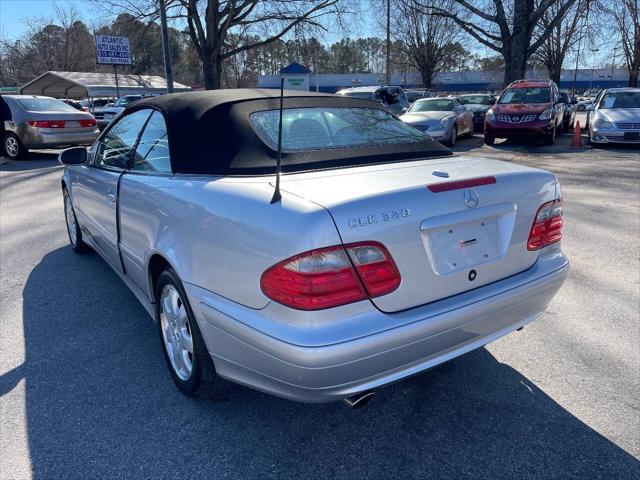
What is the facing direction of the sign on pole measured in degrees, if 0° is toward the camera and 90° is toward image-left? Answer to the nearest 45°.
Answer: approximately 0°

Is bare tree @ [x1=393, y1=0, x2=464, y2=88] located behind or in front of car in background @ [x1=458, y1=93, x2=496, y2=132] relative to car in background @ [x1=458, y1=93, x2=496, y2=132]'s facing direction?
behind

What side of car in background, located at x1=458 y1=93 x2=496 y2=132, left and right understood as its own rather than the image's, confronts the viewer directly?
front

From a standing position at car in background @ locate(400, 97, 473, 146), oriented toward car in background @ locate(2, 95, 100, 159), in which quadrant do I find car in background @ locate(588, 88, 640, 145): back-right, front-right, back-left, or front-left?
back-left

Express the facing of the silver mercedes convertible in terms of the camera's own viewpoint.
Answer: facing away from the viewer and to the left of the viewer

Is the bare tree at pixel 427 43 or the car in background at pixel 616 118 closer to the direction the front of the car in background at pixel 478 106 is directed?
the car in background

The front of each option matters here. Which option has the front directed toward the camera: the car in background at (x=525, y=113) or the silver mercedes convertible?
the car in background

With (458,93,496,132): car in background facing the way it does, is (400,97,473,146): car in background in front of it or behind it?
in front

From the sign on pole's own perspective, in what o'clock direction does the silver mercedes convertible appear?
The silver mercedes convertible is roughly at 12 o'clock from the sign on pole.

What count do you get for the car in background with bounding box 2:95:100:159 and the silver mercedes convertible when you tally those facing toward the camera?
0

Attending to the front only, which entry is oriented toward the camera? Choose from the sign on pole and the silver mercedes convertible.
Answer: the sign on pole

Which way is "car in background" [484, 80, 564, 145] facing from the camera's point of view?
toward the camera

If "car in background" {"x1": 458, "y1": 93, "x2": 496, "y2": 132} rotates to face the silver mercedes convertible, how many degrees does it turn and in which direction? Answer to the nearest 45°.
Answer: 0° — it already faces it

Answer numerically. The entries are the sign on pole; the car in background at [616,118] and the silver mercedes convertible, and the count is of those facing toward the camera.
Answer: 2

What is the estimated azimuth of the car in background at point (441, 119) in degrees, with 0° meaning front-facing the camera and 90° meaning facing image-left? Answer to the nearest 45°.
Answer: approximately 45°

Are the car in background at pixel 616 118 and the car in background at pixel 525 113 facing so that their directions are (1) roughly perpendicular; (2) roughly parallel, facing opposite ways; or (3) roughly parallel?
roughly parallel
